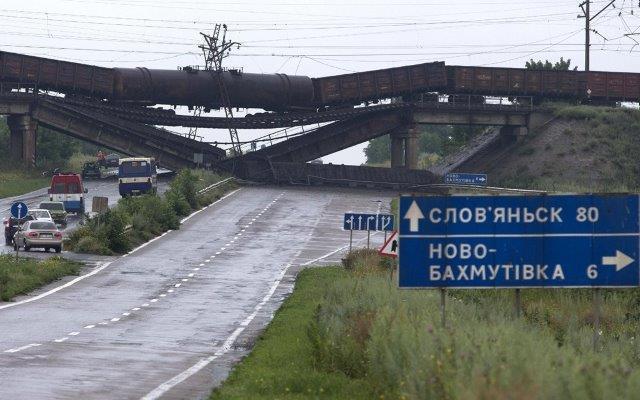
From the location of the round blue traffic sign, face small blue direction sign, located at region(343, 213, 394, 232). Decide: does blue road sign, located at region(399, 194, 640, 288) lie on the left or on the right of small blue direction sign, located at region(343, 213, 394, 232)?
right

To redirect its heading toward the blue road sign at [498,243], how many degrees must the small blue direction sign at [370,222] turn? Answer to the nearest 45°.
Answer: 0° — it already faces it

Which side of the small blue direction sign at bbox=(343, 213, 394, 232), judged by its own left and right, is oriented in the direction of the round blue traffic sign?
right

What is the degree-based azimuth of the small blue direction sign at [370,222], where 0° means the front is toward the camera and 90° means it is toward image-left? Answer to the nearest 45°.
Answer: approximately 0°

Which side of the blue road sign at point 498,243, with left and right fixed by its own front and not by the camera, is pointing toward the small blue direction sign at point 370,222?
back

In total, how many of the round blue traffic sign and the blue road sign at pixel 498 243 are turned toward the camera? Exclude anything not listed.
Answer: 2

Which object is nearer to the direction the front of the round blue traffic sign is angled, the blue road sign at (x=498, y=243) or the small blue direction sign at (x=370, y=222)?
the blue road sign

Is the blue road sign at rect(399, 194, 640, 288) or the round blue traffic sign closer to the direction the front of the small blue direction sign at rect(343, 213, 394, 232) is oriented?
the blue road sign

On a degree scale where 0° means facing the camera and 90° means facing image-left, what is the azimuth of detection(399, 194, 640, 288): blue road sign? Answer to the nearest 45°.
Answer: approximately 0°
